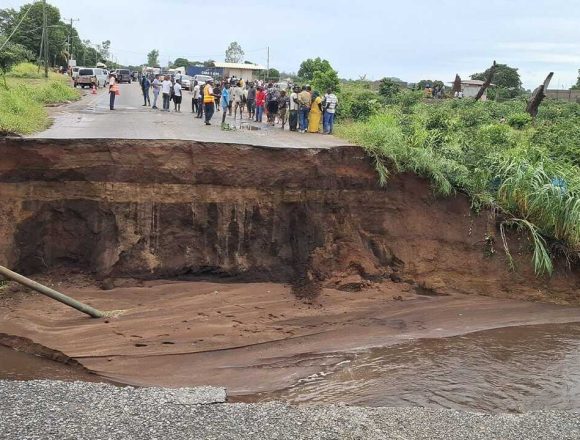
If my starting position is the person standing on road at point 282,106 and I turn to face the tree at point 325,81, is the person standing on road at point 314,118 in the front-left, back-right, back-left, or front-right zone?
back-right

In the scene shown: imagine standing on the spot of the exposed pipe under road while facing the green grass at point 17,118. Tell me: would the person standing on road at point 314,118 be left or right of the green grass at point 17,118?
right

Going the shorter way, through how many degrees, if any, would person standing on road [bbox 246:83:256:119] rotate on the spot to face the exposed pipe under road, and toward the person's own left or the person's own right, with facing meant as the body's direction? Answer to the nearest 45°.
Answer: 0° — they already face it

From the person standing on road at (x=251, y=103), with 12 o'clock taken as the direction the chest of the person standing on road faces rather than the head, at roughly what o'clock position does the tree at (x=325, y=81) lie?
The tree is roughly at 7 o'clock from the person standing on road.

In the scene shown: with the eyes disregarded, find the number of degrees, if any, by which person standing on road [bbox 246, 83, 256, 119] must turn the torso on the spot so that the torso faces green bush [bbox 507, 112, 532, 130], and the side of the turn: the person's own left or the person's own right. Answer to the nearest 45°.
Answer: approximately 90° to the person's own left

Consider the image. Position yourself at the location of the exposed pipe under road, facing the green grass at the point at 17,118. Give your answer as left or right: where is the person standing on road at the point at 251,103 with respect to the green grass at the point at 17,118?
right

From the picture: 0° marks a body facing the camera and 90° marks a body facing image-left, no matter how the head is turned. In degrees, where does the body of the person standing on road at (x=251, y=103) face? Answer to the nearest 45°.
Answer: approximately 0°

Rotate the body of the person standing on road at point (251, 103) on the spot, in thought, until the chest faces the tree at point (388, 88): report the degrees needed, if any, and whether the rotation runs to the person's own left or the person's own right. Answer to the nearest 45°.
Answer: approximately 135° to the person's own left

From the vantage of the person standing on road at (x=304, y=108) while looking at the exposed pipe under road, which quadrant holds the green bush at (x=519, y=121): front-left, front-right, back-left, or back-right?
back-left
